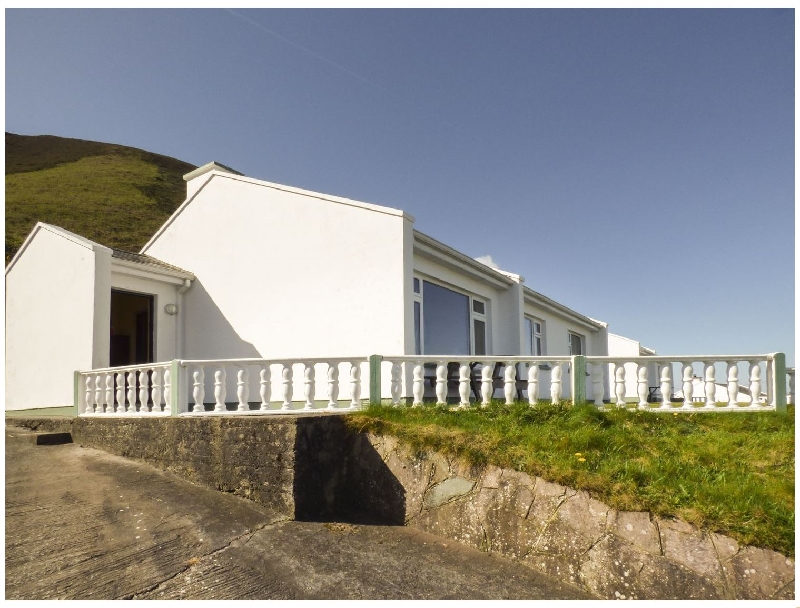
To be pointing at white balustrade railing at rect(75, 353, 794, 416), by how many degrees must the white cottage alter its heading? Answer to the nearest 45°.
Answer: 0° — it already faces it

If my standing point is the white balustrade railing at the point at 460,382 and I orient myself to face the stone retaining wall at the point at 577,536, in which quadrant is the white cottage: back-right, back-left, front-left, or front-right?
back-right

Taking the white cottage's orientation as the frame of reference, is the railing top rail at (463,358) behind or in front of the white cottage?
in front

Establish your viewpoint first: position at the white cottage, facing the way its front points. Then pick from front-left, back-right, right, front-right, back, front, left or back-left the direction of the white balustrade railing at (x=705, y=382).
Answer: front

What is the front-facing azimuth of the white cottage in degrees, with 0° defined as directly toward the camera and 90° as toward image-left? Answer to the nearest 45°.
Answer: approximately 315°

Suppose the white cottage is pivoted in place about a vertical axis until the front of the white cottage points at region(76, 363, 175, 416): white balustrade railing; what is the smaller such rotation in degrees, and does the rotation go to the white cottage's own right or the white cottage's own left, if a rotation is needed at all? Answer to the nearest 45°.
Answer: approximately 90° to the white cottage's own right

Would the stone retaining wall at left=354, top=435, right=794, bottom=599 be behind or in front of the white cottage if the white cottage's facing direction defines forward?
in front
